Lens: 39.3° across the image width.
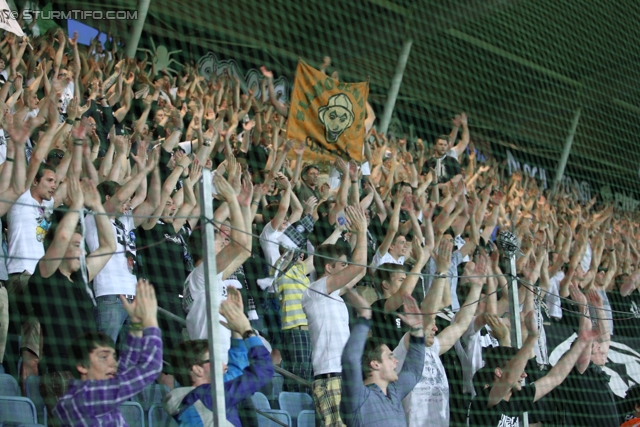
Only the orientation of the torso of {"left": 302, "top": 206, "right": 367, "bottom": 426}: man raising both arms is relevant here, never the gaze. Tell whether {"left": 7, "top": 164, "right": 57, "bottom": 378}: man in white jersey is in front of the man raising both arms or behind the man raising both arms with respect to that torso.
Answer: behind

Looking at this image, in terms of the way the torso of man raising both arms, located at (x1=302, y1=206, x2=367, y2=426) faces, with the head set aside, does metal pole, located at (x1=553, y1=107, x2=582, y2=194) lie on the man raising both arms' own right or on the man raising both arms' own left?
on the man raising both arms' own left

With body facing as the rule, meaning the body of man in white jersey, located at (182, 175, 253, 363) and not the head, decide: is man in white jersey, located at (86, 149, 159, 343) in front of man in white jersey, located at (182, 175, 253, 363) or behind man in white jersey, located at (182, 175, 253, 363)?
behind

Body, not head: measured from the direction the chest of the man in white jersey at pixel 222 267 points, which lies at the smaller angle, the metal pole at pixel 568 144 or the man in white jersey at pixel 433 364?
the man in white jersey

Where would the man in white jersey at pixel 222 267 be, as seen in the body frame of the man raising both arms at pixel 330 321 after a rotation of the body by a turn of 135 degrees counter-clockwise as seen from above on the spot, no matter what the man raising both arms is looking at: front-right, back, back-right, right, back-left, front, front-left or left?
left

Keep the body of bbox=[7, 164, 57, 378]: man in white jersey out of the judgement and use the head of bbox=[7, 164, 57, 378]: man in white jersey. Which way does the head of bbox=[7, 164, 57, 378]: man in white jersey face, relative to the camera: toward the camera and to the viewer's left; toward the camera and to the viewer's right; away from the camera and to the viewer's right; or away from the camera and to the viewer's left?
toward the camera and to the viewer's right
